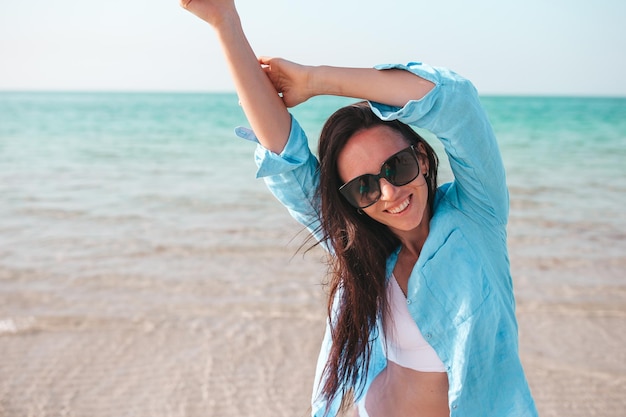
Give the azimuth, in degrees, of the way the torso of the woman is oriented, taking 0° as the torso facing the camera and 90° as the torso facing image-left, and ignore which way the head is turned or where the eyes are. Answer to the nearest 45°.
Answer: approximately 45°
